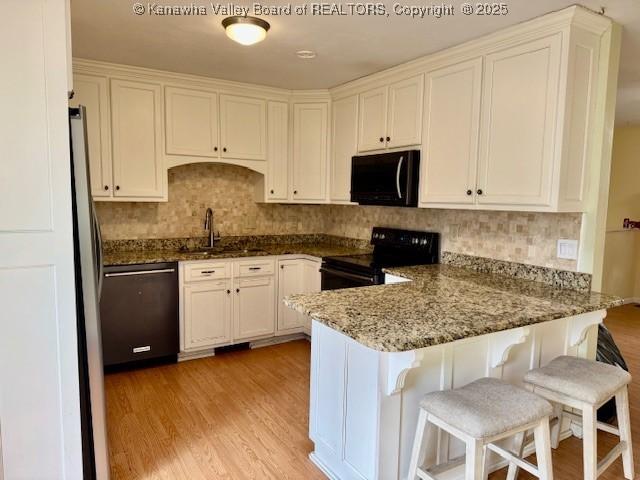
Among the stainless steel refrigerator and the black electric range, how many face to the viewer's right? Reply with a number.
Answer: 1

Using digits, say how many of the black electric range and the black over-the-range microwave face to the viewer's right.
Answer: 0

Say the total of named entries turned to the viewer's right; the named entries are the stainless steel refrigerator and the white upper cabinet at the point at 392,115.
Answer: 1

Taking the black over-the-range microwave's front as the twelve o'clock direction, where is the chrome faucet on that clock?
The chrome faucet is roughly at 2 o'clock from the black over-the-range microwave.

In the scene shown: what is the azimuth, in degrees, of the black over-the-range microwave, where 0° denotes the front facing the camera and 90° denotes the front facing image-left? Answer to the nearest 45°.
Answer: approximately 45°

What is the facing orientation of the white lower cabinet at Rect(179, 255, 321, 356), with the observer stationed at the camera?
facing the viewer and to the right of the viewer

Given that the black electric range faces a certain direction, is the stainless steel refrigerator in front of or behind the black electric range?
in front

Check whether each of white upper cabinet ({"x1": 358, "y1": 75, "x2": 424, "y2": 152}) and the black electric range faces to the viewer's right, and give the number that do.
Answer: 0

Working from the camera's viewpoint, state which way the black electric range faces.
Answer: facing the viewer and to the left of the viewer

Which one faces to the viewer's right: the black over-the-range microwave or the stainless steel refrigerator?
the stainless steel refrigerator

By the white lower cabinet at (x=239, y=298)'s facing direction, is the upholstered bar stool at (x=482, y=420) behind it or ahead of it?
ahead

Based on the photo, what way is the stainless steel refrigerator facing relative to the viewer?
to the viewer's right
